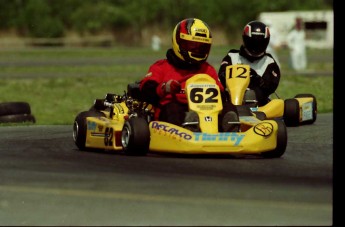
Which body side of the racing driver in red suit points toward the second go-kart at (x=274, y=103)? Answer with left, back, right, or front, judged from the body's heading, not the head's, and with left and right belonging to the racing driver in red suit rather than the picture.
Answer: left

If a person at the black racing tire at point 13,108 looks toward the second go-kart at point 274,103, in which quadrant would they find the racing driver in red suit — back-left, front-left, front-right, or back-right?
front-right

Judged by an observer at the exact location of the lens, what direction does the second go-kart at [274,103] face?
facing the viewer and to the left of the viewer

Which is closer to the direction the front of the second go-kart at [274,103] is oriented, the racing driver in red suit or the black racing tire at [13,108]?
the racing driver in red suit

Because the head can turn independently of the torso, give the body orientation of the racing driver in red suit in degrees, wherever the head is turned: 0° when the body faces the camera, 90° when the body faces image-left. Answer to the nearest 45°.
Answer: approximately 315°

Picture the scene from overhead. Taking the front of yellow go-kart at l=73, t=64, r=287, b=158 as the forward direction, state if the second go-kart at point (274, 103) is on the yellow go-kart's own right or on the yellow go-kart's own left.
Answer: on the yellow go-kart's own left

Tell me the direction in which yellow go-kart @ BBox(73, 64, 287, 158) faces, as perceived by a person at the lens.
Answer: facing the viewer and to the right of the viewer
